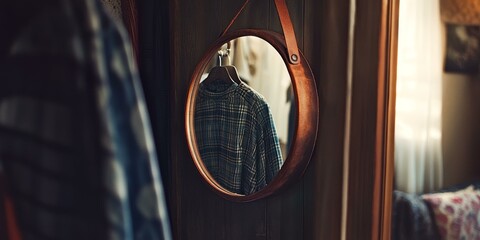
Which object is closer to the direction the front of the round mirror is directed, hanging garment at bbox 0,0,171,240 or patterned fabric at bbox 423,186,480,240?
the hanging garment

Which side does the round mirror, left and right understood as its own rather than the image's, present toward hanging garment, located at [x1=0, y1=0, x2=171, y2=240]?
front

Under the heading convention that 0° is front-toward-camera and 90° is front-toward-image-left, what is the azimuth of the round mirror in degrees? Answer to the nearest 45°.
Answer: approximately 45°
